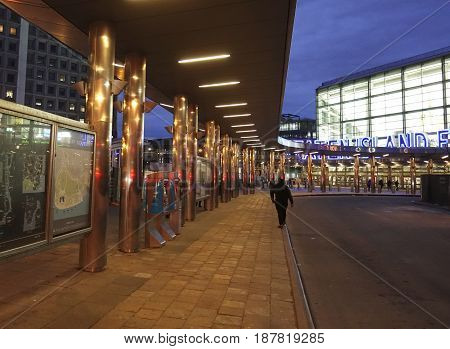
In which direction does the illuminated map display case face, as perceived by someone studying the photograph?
facing the viewer and to the right of the viewer

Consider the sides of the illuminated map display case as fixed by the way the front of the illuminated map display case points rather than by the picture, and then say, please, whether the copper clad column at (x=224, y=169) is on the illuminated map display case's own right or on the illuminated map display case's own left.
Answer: on the illuminated map display case's own left

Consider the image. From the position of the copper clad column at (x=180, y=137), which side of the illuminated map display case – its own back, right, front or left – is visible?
left

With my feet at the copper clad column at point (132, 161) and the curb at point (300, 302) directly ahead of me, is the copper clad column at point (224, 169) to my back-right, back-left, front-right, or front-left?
back-left

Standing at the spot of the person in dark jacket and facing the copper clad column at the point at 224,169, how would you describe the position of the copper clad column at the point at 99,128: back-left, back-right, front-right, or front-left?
back-left

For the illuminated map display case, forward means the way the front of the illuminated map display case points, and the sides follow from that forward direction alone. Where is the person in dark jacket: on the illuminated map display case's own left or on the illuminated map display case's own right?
on the illuminated map display case's own left
